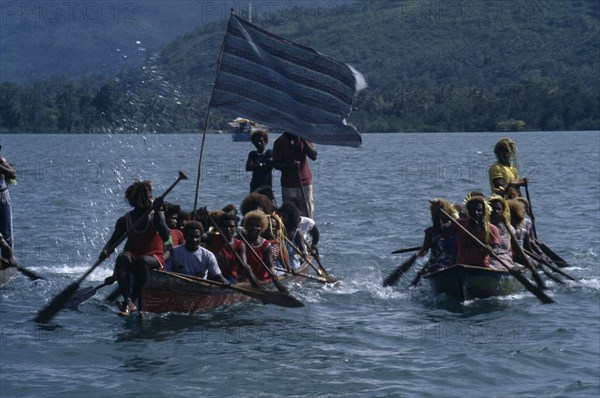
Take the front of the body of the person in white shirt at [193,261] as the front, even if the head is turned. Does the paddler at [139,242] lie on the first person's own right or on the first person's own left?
on the first person's own right

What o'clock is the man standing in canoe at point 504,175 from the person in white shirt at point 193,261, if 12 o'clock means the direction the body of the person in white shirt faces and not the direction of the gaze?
The man standing in canoe is roughly at 8 o'clock from the person in white shirt.

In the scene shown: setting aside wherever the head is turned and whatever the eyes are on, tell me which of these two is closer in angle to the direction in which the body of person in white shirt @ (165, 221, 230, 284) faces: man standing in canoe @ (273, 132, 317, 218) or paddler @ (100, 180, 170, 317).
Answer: the paddler

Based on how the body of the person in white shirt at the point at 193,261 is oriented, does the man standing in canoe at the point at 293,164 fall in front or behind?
behind

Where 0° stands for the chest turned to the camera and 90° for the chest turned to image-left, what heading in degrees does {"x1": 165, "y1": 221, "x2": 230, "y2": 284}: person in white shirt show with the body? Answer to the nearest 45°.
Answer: approximately 0°
